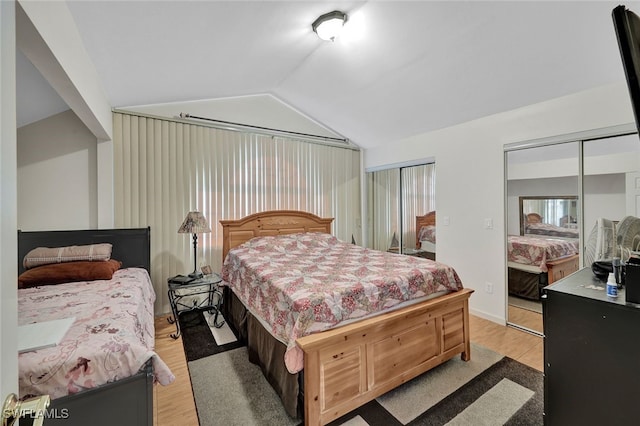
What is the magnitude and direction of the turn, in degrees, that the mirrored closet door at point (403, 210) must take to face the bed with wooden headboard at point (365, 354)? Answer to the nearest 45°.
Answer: approximately 45° to its left

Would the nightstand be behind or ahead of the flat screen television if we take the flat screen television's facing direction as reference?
ahead

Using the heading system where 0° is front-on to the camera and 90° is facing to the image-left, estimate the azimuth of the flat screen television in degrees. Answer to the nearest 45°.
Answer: approximately 90°

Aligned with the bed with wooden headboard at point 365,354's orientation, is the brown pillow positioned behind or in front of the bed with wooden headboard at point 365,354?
behind

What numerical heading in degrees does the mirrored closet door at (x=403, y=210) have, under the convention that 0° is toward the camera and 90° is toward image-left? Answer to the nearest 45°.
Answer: approximately 45°

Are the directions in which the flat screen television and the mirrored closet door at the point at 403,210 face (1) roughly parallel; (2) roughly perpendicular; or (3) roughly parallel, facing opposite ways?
roughly perpendicular

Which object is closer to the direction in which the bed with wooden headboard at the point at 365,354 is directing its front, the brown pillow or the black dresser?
the black dresser

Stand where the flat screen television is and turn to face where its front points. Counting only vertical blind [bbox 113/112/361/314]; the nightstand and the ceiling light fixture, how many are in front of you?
3
